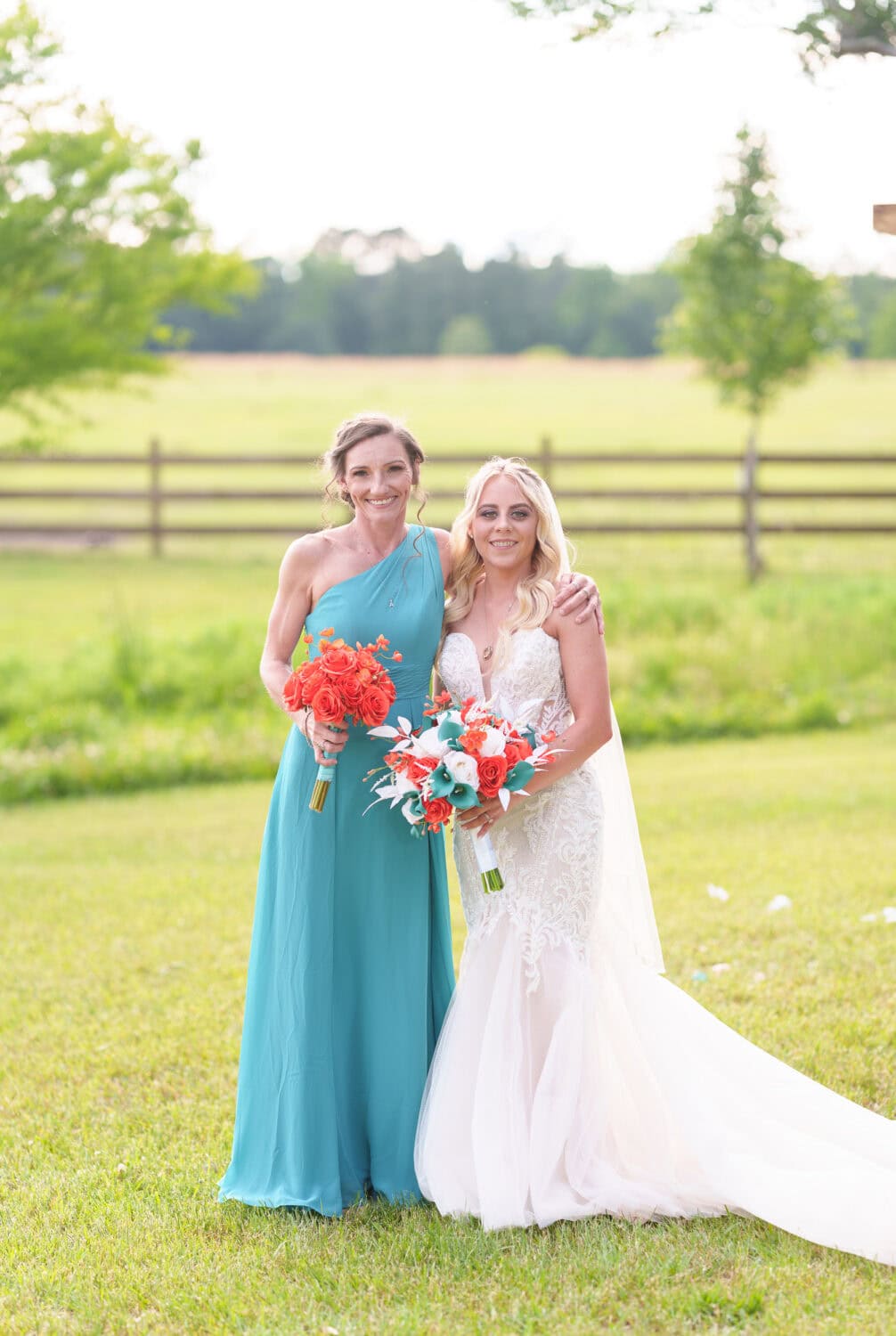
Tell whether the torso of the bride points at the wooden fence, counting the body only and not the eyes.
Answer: no

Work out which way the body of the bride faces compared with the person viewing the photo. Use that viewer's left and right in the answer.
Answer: facing the viewer and to the left of the viewer

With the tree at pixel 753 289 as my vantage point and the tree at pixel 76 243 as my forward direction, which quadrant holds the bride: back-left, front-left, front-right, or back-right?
front-left

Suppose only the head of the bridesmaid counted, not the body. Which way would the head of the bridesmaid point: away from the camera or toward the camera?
toward the camera

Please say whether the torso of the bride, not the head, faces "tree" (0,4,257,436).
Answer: no

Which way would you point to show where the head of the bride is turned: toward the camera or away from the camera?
toward the camera

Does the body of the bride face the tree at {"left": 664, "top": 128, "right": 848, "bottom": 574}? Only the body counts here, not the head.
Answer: no
